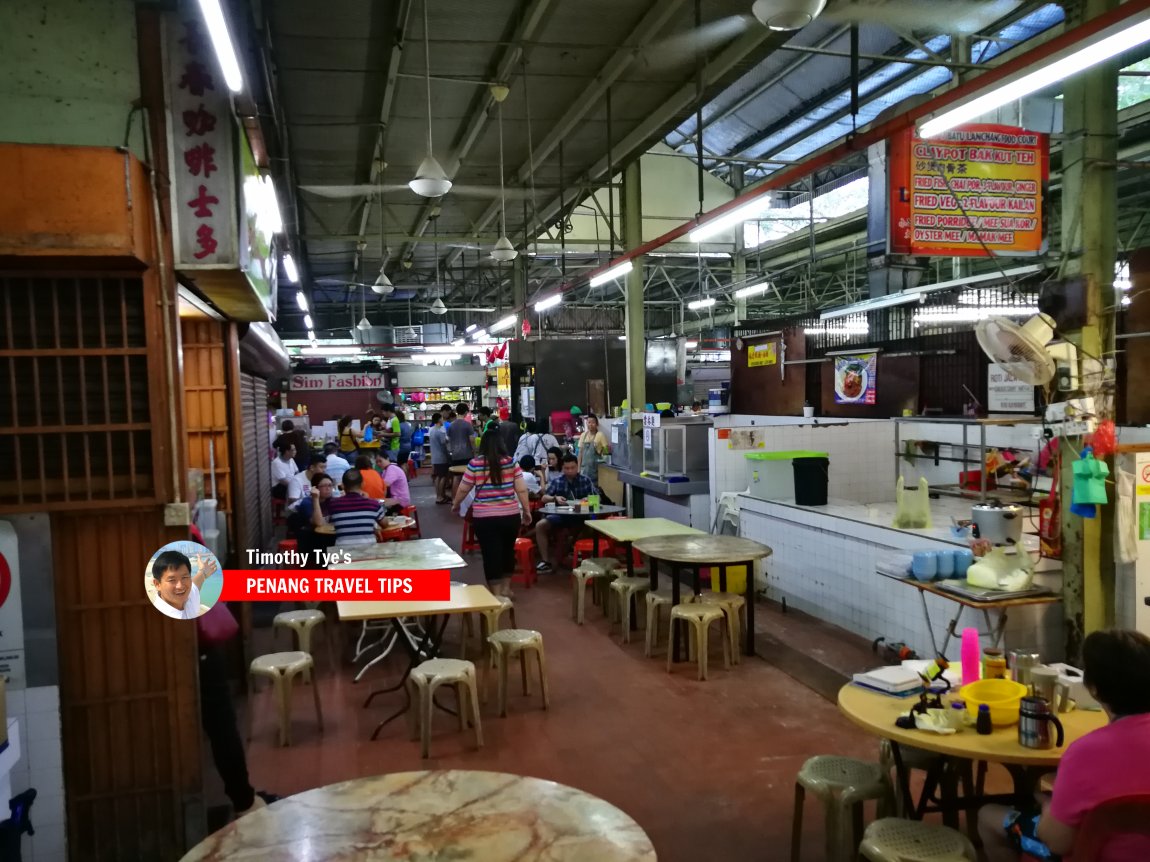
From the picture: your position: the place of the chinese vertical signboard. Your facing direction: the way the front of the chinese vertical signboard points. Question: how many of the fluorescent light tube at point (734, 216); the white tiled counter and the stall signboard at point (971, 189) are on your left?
3

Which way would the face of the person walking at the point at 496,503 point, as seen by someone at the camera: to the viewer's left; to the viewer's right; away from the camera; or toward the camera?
away from the camera

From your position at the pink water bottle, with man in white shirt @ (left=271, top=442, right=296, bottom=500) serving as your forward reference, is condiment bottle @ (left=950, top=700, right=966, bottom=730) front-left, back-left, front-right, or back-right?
back-left

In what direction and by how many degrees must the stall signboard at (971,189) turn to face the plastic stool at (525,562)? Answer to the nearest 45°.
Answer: approximately 90° to its right

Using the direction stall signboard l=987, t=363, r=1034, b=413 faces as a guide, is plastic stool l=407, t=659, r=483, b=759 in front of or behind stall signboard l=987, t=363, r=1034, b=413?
in front

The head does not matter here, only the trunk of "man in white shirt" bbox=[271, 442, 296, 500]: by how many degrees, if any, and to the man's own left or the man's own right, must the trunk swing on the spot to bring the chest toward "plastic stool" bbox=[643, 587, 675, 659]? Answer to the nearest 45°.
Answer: approximately 45° to the man's own right

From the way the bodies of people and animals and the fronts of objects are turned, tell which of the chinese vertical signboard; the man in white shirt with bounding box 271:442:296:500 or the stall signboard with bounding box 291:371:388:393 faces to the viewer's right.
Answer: the man in white shirt

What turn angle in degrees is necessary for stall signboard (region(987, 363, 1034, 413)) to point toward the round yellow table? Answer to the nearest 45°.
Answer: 0° — it already faces it

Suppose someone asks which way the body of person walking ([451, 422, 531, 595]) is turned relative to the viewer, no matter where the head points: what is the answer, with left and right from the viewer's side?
facing away from the viewer

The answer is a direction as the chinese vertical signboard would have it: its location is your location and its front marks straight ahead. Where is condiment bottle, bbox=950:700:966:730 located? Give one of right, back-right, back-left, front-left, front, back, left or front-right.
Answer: front-left

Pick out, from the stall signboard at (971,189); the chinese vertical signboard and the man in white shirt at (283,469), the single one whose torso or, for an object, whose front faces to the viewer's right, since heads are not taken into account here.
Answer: the man in white shirt
